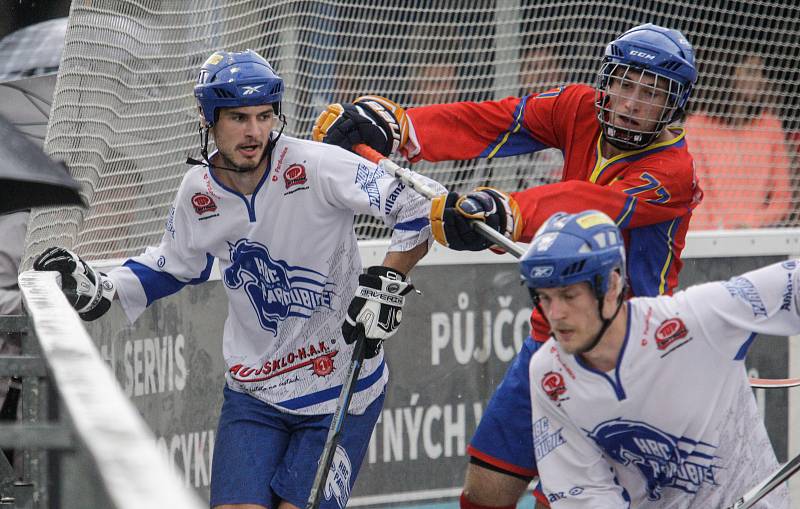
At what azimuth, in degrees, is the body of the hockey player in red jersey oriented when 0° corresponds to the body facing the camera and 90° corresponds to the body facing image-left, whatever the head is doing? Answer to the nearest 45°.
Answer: approximately 45°

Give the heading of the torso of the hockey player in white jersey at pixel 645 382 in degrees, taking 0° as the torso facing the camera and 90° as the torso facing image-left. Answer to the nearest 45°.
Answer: approximately 45°

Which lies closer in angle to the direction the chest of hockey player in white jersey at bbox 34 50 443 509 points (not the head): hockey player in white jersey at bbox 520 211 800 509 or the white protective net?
the hockey player in white jersey

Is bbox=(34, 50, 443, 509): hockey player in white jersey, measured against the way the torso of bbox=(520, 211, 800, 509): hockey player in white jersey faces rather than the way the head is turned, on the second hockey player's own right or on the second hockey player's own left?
on the second hockey player's own right

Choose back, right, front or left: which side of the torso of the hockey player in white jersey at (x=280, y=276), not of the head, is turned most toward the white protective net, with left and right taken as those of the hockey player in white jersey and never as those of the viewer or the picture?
back

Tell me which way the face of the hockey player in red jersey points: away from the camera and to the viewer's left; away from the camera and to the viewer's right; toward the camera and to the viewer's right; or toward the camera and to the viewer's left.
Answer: toward the camera and to the viewer's left

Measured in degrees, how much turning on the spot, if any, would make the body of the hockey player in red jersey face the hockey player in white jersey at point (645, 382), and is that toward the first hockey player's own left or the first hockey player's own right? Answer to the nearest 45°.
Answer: approximately 45° to the first hockey player's own left
